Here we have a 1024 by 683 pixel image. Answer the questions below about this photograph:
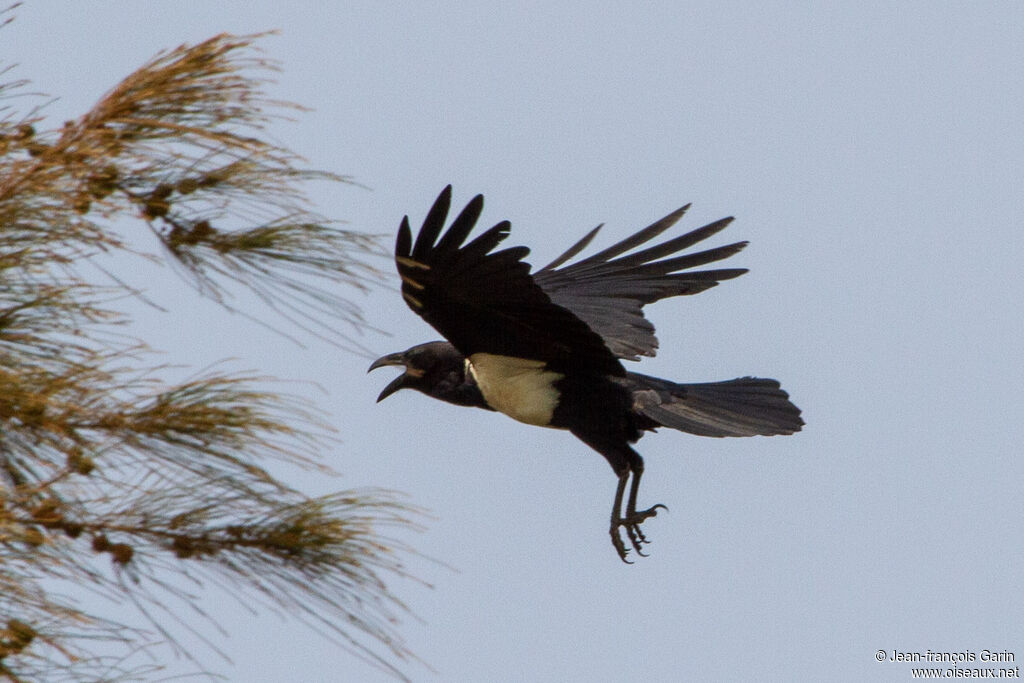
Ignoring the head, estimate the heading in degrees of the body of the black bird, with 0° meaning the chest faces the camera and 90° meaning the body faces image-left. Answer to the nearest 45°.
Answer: approximately 90°

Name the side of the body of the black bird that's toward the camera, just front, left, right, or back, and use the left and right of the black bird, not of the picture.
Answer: left
